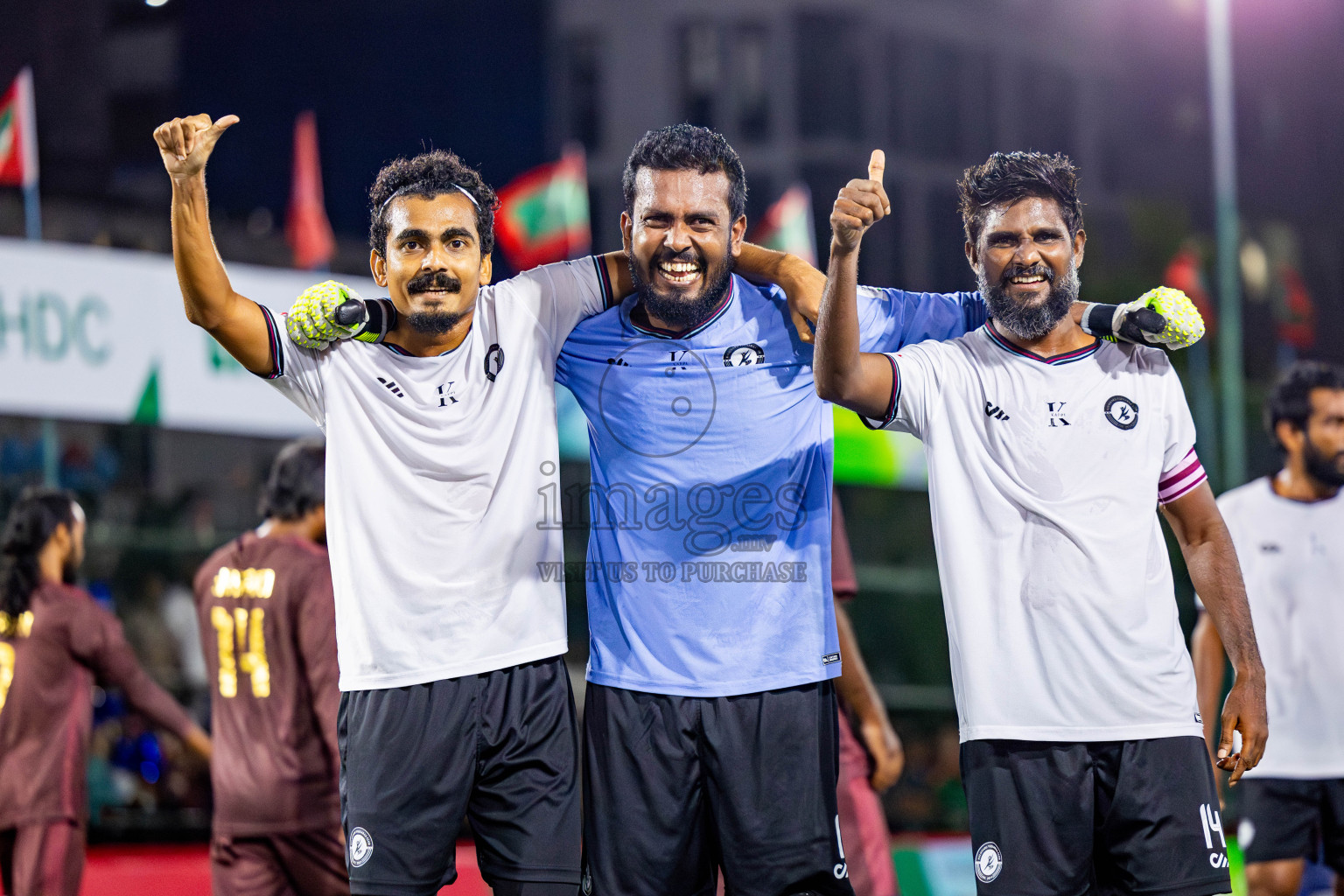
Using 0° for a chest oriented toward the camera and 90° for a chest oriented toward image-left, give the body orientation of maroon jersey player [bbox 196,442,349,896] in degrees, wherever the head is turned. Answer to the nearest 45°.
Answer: approximately 225°

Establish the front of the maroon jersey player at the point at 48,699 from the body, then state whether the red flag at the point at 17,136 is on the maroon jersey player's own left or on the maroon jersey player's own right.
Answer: on the maroon jersey player's own left

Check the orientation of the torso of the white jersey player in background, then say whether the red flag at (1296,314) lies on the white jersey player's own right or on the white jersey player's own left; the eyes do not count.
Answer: on the white jersey player's own left

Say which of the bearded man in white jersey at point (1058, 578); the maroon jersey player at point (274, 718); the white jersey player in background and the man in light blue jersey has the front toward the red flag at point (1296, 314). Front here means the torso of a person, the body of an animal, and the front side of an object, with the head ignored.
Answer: the maroon jersey player

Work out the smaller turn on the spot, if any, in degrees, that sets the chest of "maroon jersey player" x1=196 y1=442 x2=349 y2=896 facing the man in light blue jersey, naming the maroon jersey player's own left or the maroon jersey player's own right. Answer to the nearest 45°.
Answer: approximately 90° to the maroon jersey player's own right

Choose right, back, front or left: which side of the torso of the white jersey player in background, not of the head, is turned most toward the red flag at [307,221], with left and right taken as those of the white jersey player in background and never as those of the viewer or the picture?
back

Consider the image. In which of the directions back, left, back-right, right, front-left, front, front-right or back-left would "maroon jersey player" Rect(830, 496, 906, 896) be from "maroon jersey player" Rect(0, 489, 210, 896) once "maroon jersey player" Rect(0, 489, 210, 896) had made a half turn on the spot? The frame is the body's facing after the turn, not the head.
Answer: left

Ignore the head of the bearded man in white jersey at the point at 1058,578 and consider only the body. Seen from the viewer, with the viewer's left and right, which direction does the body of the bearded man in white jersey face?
facing the viewer

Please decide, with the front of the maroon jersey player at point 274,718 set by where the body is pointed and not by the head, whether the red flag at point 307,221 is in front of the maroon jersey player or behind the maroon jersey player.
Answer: in front

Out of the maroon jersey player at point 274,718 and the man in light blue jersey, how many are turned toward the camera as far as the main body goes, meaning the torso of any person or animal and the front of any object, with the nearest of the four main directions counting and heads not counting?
1

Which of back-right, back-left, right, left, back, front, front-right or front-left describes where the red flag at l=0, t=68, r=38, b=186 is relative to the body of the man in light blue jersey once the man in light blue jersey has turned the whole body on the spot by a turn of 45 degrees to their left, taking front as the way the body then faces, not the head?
back

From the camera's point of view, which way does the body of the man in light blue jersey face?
toward the camera

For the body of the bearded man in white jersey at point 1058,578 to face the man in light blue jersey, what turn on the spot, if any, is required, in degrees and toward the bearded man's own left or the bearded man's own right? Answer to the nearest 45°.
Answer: approximately 90° to the bearded man's own right

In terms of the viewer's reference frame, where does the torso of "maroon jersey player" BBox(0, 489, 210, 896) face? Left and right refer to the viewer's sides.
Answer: facing away from the viewer and to the right of the viewer

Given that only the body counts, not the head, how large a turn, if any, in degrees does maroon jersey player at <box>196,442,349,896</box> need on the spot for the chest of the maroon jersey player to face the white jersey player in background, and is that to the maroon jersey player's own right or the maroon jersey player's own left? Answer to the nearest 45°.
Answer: approximately 45° to the maroon jersey player's own right

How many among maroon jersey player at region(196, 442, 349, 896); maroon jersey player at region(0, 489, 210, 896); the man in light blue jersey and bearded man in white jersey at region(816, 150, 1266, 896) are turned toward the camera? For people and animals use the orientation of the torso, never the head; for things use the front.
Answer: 2
